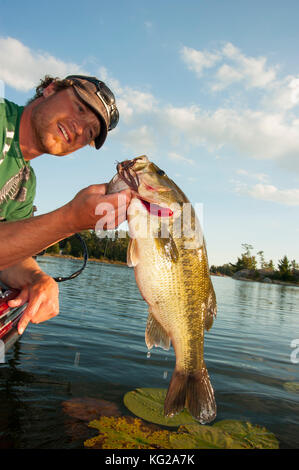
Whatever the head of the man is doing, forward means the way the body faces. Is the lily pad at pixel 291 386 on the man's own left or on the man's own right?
on the man's own left

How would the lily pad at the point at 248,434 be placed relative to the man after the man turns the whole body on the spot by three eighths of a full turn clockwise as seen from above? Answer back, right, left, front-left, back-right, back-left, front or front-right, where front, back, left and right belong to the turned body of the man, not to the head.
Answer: back
